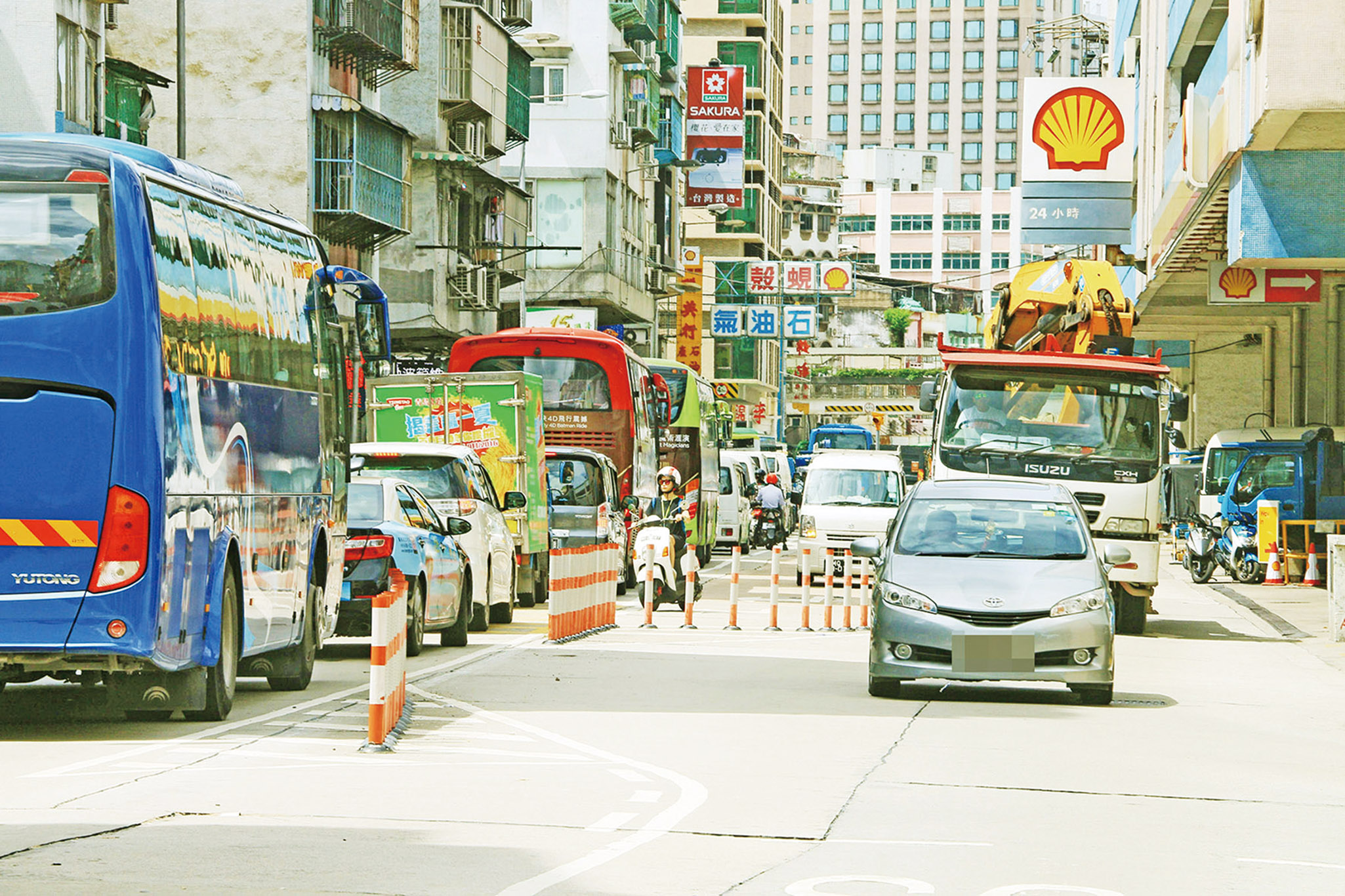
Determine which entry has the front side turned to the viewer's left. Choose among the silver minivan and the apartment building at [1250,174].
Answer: the apartment building

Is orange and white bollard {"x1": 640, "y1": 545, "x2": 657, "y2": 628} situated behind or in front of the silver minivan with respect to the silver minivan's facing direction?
behind

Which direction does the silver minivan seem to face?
toward the camera

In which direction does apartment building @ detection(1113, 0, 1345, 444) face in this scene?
to the viewer's left

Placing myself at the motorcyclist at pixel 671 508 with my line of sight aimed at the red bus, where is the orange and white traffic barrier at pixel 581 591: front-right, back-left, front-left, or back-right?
back-left

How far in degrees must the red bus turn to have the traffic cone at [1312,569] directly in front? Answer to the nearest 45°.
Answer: approximately 90° to its right

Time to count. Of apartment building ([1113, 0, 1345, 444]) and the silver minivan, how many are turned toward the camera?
1

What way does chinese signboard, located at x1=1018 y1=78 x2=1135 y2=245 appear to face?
toward the camera

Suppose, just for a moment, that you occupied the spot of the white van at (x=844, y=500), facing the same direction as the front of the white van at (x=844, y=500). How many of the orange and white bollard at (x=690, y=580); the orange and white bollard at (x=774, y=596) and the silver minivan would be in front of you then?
3

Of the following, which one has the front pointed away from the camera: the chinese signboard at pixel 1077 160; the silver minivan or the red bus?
the red bus

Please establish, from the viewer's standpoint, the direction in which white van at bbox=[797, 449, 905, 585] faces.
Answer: facing the viewer

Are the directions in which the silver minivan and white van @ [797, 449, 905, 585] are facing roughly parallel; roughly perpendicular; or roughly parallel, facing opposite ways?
roughly parallel

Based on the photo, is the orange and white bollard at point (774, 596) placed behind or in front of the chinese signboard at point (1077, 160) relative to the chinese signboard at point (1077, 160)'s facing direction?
in front

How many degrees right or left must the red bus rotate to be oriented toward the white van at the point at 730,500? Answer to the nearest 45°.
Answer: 0° — it already faces it

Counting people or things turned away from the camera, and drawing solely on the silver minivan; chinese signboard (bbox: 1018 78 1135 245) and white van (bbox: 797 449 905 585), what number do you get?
0

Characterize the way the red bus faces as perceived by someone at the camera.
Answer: facing away from the viewer
